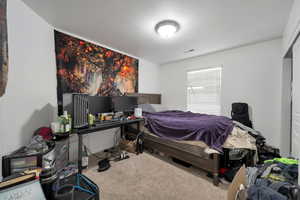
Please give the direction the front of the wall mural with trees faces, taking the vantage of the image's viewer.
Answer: facing the viewer and to the right of the viewer

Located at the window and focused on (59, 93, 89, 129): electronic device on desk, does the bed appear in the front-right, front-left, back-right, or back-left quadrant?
front-left

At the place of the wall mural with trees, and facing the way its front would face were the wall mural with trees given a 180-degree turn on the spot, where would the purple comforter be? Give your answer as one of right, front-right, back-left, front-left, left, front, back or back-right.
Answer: back

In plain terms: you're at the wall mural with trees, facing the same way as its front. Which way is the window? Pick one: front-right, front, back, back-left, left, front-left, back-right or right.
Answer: front-left

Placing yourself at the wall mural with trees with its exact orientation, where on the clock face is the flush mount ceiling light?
The flush mount ceiling light is roughly at 12 o'clock from the wall mural with trees.

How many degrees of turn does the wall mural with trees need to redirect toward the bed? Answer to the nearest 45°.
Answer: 0° — it already faces it

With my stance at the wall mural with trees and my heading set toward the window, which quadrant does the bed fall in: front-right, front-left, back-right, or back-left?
front-right
